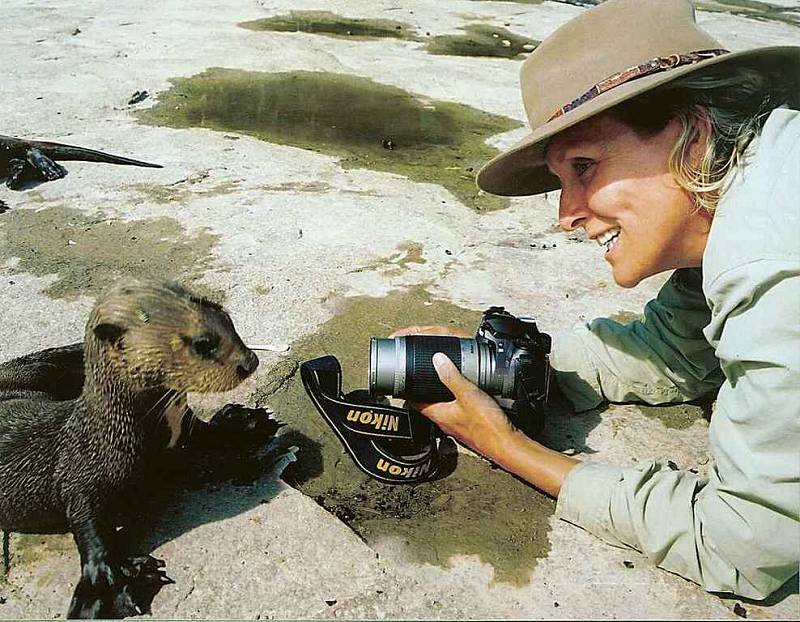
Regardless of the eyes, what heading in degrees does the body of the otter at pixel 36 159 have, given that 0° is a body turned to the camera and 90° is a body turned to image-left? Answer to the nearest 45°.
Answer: approximately 90°

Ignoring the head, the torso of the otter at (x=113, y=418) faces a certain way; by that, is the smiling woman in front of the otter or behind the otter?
in front

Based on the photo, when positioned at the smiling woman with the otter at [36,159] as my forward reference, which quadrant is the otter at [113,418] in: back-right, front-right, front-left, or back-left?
front-left

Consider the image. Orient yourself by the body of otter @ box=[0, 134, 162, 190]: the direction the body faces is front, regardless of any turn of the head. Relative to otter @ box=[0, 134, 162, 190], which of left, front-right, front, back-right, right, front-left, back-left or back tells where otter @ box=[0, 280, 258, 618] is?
left

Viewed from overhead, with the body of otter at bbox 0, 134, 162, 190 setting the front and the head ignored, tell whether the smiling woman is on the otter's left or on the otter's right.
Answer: on the otter's left

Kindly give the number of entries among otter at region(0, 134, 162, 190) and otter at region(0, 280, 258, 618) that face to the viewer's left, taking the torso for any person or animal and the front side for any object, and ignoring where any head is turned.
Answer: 1

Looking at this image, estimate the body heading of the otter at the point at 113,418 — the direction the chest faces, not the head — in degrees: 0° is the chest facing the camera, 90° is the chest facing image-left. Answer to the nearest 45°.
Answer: approximately 270°

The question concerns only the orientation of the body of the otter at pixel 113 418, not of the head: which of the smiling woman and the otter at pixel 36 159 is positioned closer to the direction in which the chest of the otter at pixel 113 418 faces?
the smiling woman

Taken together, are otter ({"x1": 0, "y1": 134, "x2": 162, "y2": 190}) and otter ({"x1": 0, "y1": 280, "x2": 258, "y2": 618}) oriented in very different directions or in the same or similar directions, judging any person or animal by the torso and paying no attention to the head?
very different directions

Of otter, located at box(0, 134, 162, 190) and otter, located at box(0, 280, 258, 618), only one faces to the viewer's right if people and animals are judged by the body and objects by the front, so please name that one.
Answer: otter, located at box(0, 280, 258, 618)

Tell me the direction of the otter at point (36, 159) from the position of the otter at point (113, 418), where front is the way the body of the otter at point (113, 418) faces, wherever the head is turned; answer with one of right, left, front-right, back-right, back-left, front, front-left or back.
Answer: left
